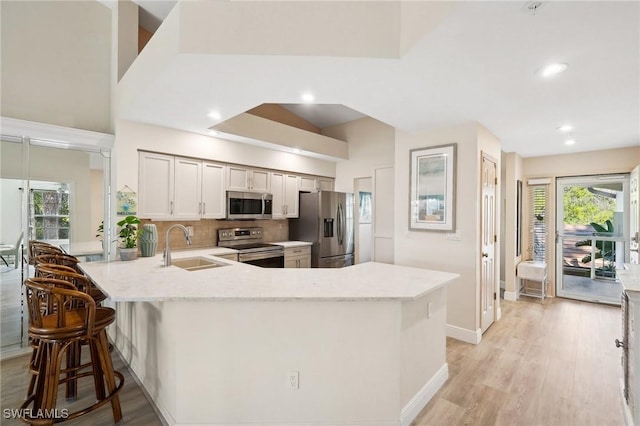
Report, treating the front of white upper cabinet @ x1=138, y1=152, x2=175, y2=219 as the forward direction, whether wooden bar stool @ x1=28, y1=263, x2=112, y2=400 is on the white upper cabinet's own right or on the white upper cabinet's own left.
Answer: on the white upper cabinet's own right

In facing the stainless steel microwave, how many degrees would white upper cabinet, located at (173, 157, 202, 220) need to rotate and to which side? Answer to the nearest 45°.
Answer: approximately 45° to its left

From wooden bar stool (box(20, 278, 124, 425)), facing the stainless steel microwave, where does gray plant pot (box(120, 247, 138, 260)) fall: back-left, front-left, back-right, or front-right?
front-left

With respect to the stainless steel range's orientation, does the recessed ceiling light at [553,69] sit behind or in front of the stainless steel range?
in front

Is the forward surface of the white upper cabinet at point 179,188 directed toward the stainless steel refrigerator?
no

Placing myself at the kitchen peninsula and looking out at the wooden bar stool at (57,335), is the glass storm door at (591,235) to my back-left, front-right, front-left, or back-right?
back-right

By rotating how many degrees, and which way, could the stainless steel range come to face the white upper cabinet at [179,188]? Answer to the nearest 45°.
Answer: approximately 90° to its right

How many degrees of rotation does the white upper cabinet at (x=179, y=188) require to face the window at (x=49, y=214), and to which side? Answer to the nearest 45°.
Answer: approximately 135° to its right

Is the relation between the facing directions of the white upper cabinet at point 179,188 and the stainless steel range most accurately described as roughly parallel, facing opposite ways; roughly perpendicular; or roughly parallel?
roughly parallel

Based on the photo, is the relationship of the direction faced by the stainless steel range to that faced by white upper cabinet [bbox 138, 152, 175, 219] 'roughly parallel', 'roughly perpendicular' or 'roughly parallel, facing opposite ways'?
roughly parallel

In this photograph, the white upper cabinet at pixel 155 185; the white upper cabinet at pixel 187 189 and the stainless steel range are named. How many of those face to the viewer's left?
0

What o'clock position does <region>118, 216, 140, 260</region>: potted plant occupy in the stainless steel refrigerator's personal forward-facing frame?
The potted plant is roughly at 3 o'clock from the stainless steel refrigerator.

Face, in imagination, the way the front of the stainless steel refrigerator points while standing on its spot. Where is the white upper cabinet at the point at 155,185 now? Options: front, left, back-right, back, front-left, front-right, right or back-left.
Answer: right

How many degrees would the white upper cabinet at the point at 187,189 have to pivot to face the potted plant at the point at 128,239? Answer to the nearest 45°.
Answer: approximately 90° to its right

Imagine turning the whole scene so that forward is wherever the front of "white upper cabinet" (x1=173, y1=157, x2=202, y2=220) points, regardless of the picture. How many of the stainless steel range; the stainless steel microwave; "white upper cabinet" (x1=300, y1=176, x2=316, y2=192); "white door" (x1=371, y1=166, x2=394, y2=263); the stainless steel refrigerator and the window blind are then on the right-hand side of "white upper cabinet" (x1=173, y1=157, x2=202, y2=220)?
0

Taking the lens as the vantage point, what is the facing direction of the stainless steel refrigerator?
facing the viewer and to the right of the viewer

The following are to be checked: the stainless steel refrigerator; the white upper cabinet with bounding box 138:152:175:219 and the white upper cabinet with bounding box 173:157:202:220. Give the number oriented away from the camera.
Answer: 0

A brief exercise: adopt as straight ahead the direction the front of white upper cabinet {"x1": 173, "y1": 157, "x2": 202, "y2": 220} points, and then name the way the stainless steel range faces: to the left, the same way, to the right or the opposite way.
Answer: the same way

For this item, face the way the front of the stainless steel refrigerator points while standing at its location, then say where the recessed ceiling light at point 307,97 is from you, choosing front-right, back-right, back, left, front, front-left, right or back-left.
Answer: front-right

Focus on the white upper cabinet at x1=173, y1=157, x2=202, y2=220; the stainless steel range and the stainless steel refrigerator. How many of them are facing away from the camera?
0
